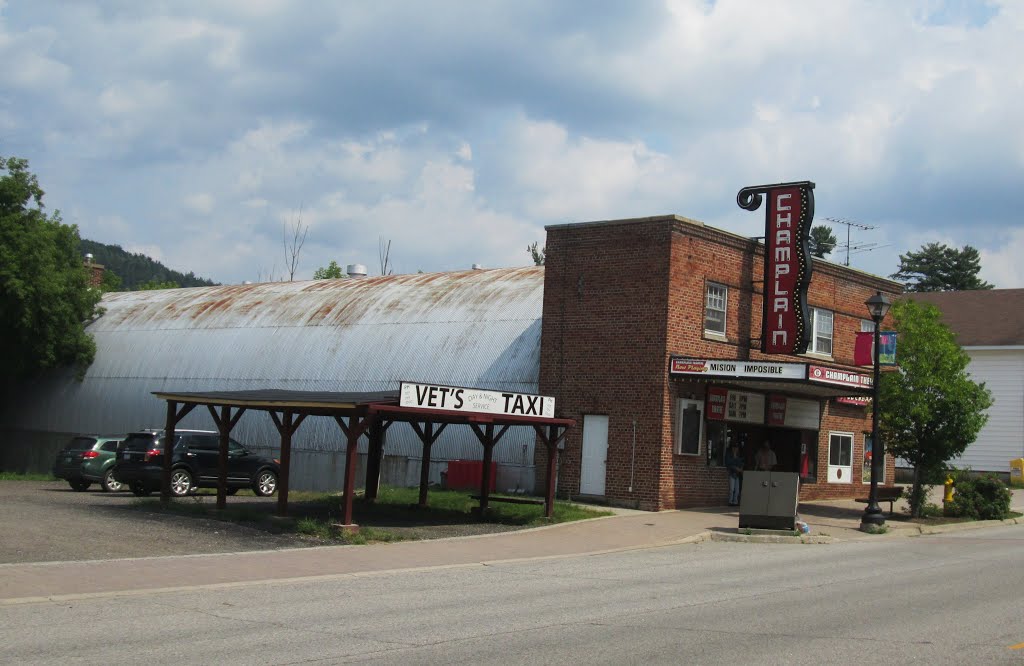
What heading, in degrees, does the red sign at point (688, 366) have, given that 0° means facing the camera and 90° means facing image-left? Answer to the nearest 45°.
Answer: approximately 0°

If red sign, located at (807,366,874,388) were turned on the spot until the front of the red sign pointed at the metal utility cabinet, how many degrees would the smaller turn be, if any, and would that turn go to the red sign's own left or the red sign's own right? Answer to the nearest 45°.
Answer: approximately 45° to the red sign's own right

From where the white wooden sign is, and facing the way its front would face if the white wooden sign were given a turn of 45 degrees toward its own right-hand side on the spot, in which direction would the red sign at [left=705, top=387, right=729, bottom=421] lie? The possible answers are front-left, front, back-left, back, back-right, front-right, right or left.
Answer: back

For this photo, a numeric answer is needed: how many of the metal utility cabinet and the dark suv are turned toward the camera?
1

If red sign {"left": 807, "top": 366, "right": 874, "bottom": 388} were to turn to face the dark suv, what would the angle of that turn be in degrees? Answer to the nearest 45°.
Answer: approximately 135° to its right

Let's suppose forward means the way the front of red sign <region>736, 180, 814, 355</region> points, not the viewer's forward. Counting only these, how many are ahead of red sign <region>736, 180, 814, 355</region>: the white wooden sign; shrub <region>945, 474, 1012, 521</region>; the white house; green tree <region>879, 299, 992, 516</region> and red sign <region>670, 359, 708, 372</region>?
2

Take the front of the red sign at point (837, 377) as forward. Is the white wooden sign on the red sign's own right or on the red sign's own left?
on the red sign's own right

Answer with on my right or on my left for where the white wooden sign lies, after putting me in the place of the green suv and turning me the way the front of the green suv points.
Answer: on my right

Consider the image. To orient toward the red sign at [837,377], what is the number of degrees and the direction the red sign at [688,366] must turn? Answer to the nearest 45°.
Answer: approximately 90° to its left

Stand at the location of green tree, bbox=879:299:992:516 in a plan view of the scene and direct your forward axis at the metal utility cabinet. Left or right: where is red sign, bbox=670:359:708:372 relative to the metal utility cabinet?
right

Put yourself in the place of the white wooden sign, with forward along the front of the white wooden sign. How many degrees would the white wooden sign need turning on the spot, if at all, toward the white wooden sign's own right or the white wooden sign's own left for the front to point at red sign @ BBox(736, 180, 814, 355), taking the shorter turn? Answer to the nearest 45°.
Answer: approximately 135° to the white wooden sign's own left

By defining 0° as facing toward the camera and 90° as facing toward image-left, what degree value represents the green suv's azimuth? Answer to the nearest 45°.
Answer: approximately 225°
